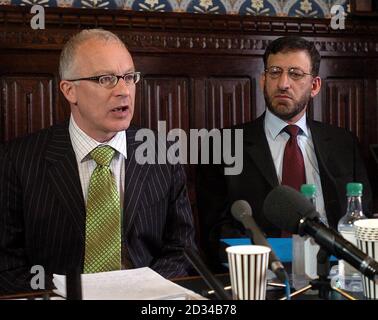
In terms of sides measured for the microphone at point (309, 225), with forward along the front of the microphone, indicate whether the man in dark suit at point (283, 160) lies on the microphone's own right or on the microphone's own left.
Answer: on the microphone's own right

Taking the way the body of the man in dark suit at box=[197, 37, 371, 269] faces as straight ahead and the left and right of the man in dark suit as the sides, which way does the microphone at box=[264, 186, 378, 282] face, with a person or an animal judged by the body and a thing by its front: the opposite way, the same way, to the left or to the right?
to the right

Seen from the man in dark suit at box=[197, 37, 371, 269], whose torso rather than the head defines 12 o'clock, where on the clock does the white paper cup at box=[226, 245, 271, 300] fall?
The white paper cup is roughly at 12 o'clock from the man in dark suit.

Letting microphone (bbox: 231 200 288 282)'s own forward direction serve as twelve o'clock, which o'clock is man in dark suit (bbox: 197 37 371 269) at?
The man in dark suit is roughly at 3 o'clock from the microphone.

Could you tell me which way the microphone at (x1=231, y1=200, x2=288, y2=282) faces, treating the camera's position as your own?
facing to the left of the viewer

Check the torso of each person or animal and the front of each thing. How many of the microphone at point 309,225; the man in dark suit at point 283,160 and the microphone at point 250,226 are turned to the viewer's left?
2

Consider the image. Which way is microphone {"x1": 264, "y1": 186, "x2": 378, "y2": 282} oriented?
to the viewer's left

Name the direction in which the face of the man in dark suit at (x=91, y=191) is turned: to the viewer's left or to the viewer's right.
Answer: to the viewer's right

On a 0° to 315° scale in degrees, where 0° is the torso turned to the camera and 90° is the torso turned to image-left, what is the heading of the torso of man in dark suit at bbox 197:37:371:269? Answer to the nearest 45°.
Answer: approximately 0°
